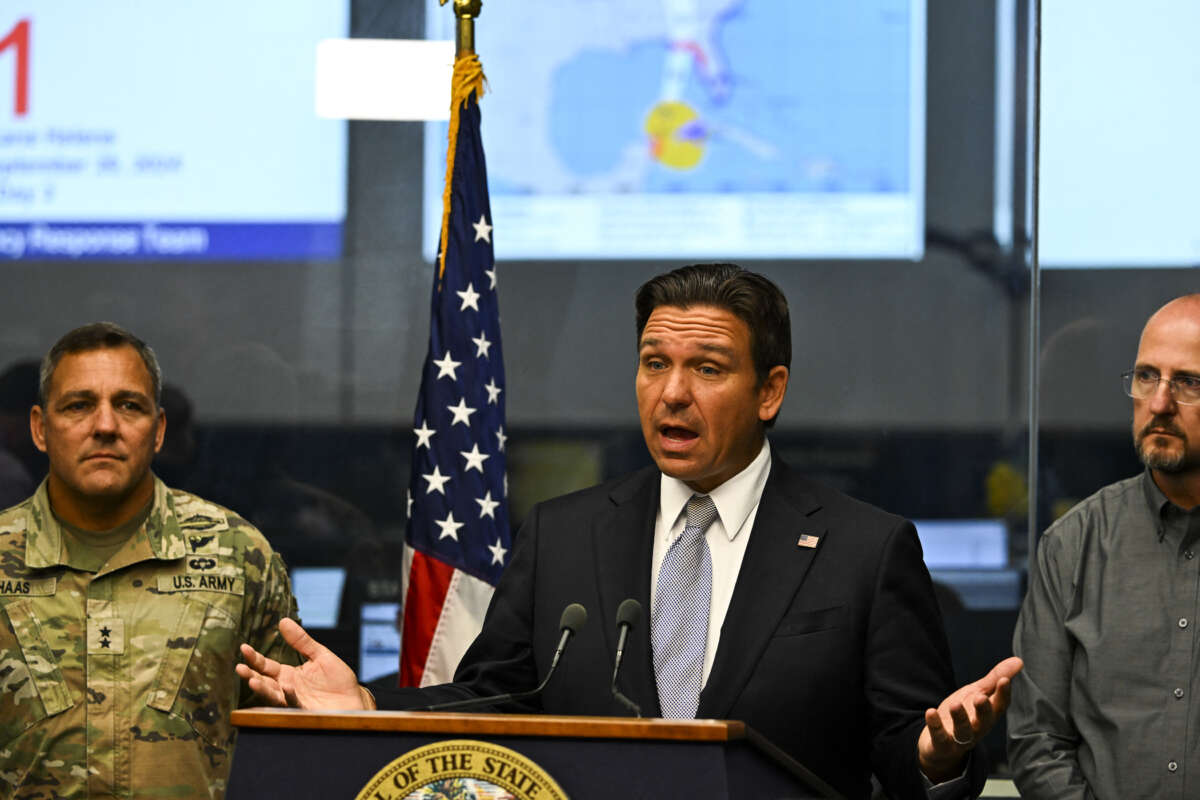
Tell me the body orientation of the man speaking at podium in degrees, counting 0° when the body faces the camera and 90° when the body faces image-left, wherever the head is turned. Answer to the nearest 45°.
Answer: approximately 45°

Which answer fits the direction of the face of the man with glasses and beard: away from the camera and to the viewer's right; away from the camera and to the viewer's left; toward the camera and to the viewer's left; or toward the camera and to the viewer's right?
toward the camera and to the viewer's left

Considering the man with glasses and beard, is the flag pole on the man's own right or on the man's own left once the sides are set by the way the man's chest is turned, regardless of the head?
on the man's own right

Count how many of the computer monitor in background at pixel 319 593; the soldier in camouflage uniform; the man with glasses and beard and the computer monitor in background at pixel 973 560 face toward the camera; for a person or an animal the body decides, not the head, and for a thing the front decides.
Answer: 4

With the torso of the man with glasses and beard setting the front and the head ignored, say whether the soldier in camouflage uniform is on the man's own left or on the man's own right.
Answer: on the man's own right

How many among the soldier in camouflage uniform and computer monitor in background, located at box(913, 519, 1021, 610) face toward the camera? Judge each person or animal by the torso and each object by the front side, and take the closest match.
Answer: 2

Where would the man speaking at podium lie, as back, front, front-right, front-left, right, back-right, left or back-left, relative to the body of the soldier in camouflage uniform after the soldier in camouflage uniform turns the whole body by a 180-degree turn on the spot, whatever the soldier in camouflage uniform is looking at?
back-right

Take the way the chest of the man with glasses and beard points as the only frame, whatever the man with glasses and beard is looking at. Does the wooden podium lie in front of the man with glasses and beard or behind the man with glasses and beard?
in front

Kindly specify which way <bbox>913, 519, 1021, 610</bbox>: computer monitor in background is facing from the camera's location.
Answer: facing the viewer

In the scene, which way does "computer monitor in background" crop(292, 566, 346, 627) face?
toward the camera

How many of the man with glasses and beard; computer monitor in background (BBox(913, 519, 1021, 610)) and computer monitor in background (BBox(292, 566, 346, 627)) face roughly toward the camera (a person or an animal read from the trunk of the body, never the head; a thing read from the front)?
3

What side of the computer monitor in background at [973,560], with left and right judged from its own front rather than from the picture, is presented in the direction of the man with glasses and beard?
front

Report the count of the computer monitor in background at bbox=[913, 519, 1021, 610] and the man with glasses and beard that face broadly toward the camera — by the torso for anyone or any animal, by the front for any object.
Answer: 2

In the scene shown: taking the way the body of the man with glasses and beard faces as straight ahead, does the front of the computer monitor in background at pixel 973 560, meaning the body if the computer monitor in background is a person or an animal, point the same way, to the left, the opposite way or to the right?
the same way

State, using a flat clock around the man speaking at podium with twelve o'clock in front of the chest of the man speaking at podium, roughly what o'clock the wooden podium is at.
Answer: The wooden podium is roughly at 11 o'clock from the man speaking at podium.

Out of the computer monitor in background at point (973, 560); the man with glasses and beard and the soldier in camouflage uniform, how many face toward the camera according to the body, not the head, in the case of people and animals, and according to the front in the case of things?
3
